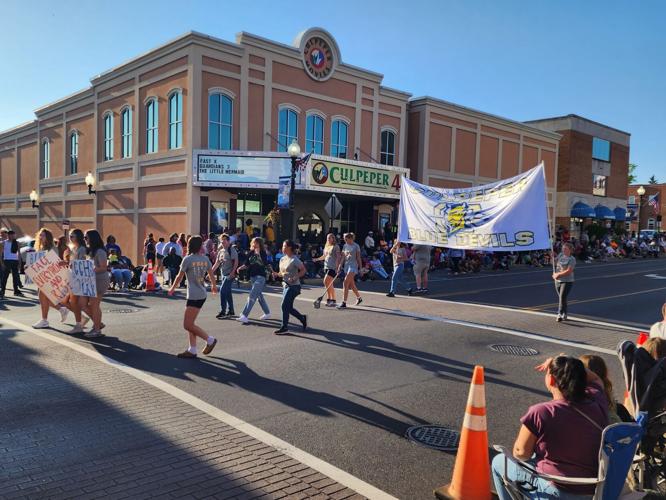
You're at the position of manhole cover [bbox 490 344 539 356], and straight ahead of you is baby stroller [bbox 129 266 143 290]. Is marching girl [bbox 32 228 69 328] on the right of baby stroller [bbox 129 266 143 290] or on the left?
left

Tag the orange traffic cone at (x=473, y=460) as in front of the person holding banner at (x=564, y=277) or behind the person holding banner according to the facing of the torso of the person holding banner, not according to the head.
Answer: in front

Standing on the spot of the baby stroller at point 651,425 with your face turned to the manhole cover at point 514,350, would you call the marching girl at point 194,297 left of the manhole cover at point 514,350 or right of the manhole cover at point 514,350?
left

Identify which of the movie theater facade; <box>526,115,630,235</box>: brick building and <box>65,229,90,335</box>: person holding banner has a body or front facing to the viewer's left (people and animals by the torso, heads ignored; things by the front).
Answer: the person holding banner

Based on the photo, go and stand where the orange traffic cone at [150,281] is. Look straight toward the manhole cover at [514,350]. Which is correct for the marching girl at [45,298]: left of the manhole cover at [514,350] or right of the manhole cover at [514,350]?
right

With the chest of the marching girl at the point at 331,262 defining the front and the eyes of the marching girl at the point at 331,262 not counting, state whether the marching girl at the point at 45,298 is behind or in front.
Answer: in front

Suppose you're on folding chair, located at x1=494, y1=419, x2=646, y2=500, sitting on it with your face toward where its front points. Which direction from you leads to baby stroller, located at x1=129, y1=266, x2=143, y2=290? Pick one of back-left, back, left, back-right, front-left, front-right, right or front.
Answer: front

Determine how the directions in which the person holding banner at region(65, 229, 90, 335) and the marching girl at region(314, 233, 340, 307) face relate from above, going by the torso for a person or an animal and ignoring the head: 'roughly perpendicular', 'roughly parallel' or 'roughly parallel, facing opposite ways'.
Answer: roughly parallel

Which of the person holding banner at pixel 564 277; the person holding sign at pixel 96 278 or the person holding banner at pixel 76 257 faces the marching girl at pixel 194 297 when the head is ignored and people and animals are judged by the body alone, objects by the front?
the person holding banner at pixel 564 277

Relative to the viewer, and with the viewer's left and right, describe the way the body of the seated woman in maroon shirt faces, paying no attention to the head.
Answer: facing away from the viewer and to the left of the viewer

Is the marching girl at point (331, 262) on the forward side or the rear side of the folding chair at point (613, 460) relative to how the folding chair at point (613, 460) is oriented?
on the forward side

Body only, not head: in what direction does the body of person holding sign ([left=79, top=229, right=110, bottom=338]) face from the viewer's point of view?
to the viewer's left

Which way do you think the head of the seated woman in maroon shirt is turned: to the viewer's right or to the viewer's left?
to the viewer's left

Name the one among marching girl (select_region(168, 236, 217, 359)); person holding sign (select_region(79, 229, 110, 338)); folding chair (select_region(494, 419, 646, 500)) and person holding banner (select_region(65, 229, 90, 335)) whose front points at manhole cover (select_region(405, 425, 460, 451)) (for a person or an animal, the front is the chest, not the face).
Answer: the folding chair

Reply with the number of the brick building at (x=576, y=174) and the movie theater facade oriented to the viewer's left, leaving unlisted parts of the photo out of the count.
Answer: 0

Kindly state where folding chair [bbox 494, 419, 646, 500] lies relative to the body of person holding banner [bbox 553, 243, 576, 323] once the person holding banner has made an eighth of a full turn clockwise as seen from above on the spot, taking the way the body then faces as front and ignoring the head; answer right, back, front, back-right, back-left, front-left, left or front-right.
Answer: left

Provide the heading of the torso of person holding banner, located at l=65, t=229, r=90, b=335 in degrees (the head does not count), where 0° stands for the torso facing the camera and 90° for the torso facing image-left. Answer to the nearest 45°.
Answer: approximately 90°

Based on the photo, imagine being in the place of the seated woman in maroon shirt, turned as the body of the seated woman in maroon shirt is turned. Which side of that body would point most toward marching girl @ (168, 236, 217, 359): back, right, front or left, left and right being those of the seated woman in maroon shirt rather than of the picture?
front
